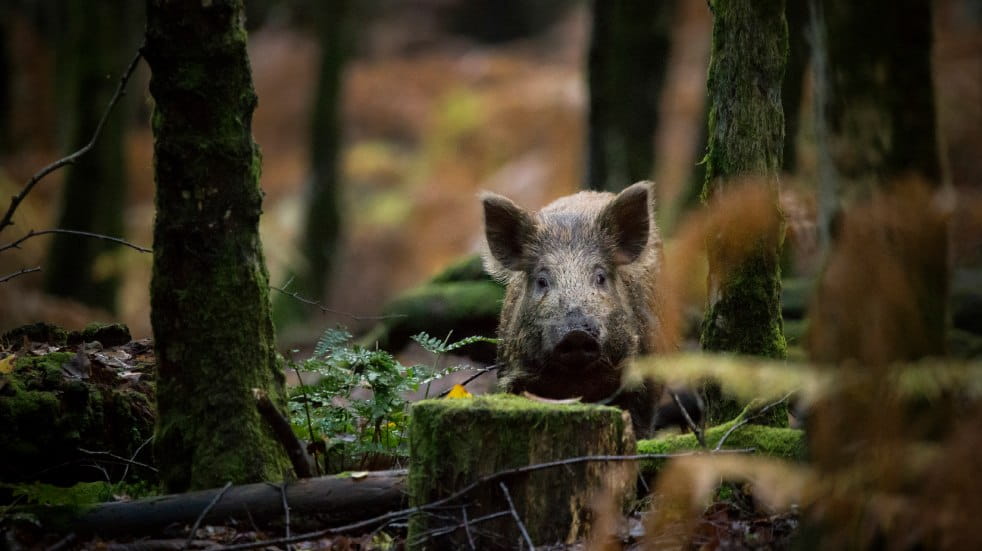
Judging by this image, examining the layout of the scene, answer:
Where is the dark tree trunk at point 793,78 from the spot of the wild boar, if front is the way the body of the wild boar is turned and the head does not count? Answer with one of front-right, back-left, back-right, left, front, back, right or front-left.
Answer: back-left

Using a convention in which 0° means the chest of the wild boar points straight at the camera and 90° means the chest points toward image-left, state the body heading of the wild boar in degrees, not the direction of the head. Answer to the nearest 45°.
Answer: approximately 0°

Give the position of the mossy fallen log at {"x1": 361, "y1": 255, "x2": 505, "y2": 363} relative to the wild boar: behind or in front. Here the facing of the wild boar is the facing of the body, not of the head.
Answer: behind

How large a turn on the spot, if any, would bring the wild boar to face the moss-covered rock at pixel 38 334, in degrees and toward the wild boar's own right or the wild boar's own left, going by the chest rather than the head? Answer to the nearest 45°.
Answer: approximately 90° to the wild boar's own right

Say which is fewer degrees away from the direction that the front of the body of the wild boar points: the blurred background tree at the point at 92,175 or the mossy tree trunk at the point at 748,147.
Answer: the mossy tree trunk

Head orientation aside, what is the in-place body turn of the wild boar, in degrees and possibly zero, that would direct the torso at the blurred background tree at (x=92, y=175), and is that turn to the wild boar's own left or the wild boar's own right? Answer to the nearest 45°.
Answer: approximately 135° to the wild boar's own right

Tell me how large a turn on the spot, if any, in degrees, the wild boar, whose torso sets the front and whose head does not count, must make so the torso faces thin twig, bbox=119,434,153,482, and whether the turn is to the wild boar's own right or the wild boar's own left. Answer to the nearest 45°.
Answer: approximately 45° to the wild boar's own right

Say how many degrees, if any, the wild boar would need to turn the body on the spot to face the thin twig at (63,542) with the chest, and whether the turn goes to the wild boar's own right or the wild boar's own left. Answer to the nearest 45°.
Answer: approximately 45° to the wild boar's own right

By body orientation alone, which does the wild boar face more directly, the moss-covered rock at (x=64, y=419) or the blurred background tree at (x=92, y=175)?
the moss-covered rock

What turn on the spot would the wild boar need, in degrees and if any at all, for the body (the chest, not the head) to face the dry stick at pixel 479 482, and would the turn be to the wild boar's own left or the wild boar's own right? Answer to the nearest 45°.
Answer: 0° — it already faces it

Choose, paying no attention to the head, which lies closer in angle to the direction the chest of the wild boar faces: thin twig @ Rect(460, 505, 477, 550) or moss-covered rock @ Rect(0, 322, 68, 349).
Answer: the thin twig

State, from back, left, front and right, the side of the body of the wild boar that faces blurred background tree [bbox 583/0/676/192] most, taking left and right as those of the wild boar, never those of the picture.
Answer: back

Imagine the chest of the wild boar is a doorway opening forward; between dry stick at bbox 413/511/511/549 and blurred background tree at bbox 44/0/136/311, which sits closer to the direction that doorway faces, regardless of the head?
the dry stick
